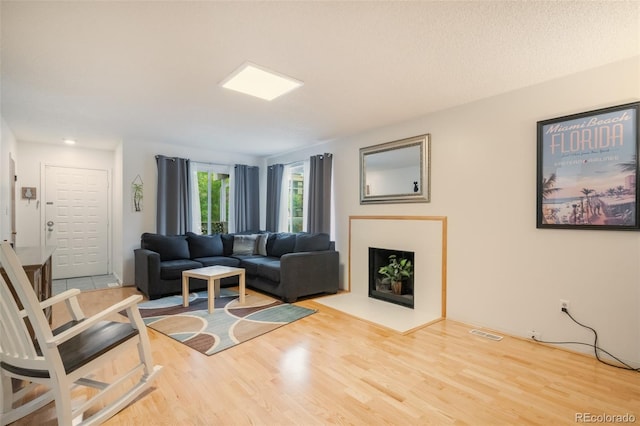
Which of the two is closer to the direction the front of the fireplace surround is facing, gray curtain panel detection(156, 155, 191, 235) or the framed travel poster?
the gray curtain panel

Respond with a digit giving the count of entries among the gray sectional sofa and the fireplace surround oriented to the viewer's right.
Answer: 0

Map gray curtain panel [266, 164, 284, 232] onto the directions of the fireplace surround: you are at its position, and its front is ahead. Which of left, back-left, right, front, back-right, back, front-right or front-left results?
right

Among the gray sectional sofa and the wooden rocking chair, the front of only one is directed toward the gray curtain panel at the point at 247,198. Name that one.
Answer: the wooden rocking chair

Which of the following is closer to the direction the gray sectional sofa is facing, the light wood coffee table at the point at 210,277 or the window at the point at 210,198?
the light wood coffee table

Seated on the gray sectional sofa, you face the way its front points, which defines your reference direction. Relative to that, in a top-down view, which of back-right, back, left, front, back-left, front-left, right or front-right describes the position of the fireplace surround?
left

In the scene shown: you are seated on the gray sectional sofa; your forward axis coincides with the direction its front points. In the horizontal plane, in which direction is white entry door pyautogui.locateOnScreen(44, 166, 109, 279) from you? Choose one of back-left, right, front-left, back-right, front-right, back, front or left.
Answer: right

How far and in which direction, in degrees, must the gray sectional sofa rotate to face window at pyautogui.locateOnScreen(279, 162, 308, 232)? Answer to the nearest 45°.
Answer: approximately 180°

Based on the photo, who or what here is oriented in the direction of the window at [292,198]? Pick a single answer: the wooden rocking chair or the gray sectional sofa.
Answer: the wooden rocking chair

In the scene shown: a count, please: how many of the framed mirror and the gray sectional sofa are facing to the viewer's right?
0

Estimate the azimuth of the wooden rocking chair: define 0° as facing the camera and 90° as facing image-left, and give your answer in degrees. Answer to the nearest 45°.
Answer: approximately 225°

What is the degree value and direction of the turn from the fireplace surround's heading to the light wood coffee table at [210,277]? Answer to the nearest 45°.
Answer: approximately 45° to its right

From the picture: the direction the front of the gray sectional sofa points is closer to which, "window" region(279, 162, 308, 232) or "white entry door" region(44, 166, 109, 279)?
the white entry door

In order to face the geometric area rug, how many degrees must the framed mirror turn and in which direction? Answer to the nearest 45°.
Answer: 0° — it already faces it

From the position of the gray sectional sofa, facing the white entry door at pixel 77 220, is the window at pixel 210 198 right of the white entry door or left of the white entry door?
right

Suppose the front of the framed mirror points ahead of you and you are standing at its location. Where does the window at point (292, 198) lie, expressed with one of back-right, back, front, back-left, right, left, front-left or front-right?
right

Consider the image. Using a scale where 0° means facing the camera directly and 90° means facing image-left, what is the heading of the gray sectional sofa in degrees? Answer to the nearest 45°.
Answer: approximately 45°
